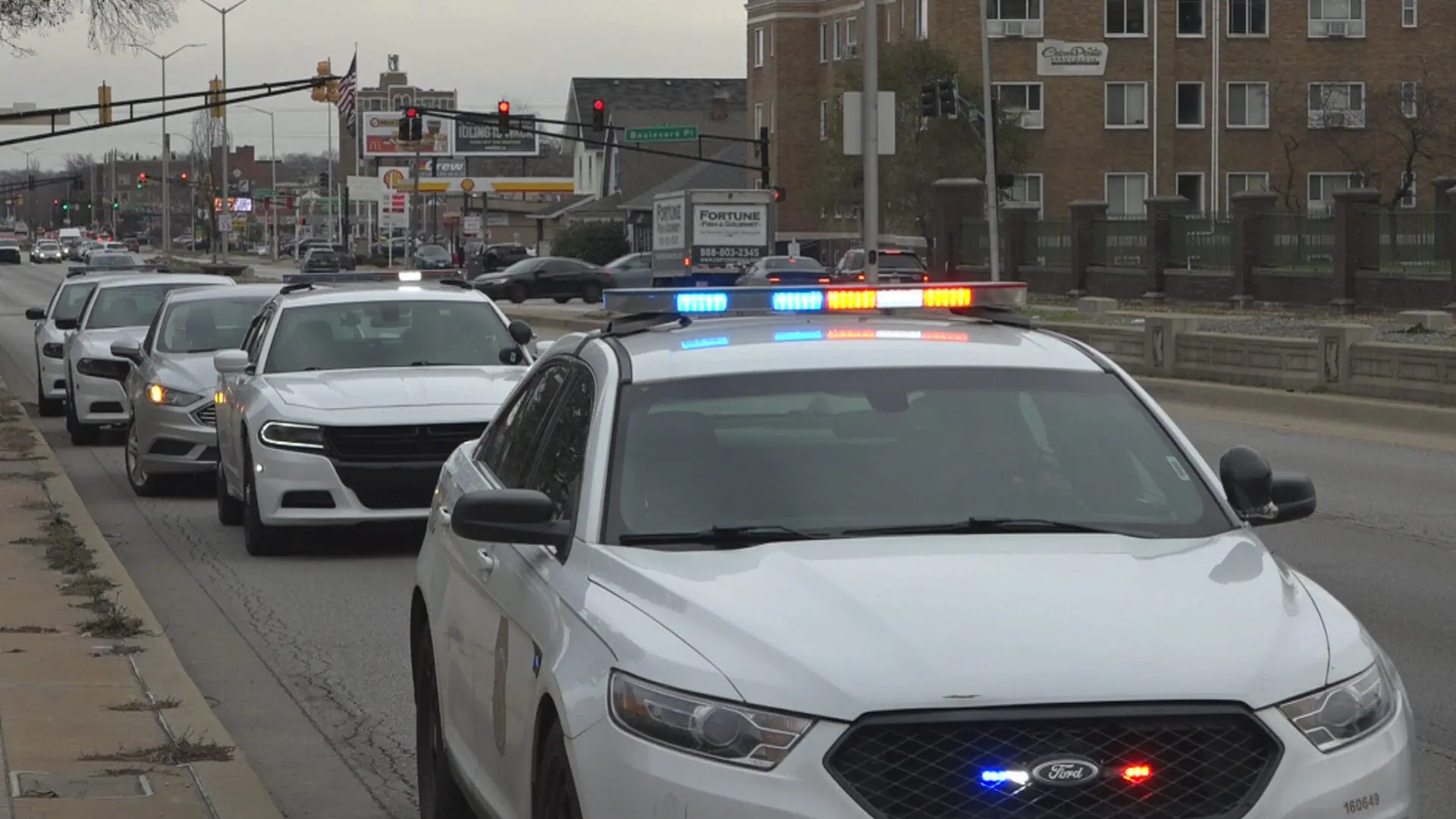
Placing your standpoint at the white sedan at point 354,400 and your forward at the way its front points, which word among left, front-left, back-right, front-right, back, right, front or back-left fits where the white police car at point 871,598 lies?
front

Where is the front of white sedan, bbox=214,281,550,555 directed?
toward the camera

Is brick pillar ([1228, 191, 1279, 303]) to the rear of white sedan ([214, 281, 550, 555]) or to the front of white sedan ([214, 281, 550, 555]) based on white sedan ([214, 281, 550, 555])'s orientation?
to the rear

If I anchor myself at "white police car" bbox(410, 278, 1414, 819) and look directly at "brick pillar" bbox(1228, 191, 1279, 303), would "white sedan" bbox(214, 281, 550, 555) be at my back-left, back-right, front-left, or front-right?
front-left

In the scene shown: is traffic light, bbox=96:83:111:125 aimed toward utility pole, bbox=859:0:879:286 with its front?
no
